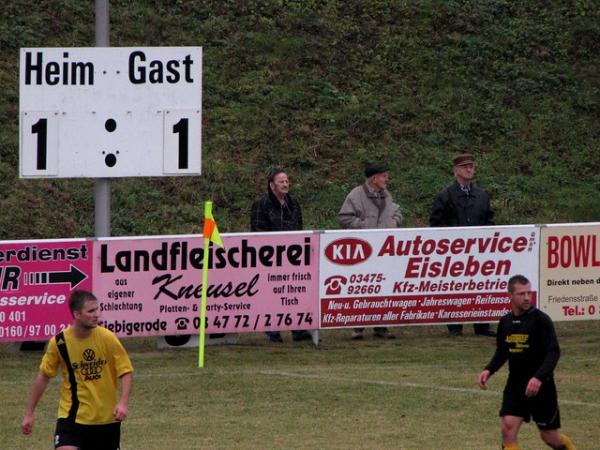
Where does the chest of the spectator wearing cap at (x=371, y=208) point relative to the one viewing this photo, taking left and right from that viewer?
facing the viewer and to the right of the viewer

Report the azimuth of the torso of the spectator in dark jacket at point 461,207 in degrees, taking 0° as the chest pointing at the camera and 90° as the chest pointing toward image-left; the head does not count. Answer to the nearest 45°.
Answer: approximately 0°

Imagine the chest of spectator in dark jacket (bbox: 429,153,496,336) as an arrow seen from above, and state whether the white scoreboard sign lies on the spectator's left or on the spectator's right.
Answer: on the spectator's right

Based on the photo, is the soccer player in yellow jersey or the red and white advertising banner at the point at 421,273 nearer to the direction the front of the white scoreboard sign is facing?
the soccer player in yellow jersey

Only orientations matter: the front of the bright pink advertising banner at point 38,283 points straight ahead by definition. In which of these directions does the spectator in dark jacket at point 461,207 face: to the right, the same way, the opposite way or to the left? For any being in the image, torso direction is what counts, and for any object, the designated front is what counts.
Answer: the same way

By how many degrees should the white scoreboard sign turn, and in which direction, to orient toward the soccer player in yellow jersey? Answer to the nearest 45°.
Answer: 0° — it already faces them

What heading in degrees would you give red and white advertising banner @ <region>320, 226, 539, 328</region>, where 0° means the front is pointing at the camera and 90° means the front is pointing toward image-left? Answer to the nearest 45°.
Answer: approximately 0°

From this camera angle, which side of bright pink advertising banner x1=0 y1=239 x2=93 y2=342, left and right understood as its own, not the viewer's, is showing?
front

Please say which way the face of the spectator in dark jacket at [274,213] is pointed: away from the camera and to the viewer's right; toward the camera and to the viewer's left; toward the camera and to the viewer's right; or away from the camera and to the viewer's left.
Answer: toward the camera and to the viewer's right

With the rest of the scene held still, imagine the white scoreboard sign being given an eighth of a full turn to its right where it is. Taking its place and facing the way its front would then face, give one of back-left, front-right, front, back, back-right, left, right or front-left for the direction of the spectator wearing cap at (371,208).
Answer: back-left

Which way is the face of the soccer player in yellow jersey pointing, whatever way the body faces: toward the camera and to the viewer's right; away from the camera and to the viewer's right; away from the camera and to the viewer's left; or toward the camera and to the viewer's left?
toward the camera and to the viewer's right

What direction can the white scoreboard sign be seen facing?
toward the camera

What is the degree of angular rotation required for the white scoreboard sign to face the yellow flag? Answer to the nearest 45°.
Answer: approximately 45° to its left

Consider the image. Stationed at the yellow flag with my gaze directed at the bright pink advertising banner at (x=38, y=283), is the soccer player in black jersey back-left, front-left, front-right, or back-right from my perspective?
back-left

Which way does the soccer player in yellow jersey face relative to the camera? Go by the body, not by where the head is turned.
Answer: toward the camera

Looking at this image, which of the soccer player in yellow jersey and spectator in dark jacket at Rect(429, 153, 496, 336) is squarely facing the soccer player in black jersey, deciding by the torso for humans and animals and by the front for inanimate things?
the spectator in dark jacket

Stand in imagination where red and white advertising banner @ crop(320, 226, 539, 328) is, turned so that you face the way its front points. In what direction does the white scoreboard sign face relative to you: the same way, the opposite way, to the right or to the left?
the same way
